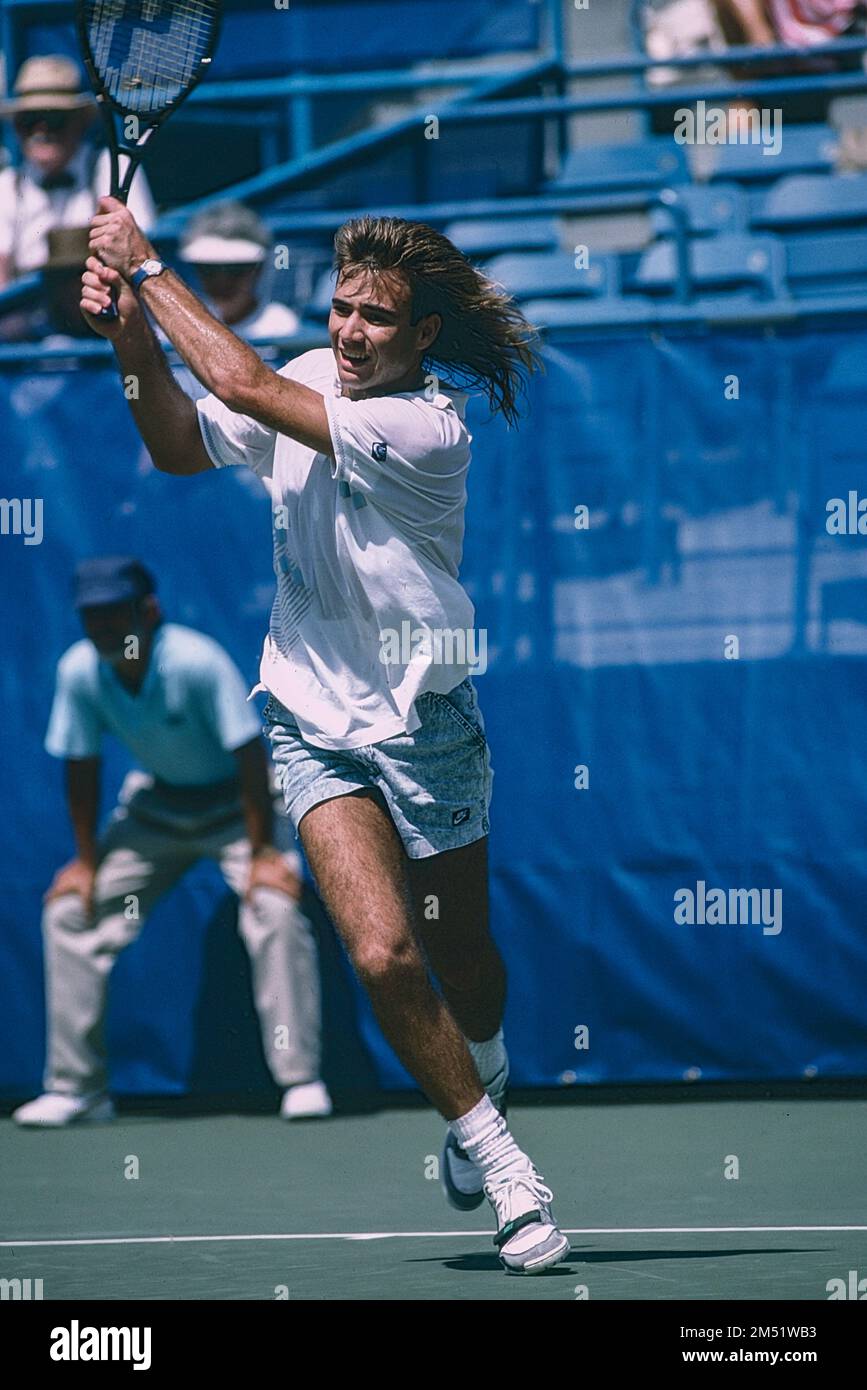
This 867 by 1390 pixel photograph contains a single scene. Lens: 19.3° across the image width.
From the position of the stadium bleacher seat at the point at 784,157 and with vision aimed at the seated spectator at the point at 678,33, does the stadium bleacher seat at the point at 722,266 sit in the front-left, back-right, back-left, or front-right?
back-left

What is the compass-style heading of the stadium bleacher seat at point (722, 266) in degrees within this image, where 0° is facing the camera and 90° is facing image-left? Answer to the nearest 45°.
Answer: approximately 0°

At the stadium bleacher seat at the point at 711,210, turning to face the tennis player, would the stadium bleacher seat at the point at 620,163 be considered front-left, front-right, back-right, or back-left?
back-right

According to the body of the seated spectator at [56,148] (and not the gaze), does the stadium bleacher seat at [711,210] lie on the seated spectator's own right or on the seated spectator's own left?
on the seated spectator's own left

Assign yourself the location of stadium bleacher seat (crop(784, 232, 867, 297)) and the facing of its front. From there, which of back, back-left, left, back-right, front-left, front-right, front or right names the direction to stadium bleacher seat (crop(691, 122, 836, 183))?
back
